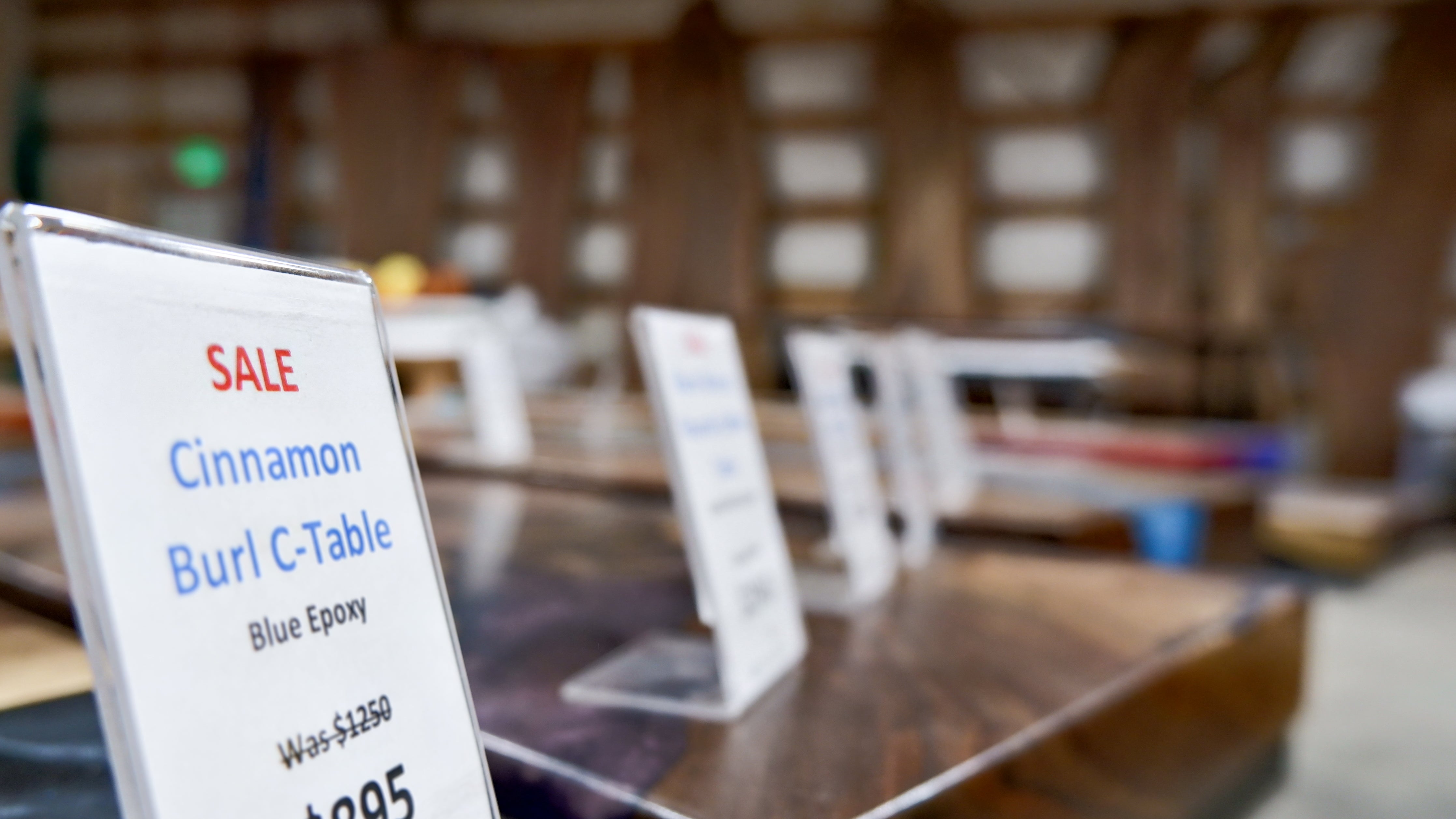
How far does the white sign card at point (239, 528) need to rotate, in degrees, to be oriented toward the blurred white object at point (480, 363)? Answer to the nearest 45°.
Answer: approximately 135° to its left

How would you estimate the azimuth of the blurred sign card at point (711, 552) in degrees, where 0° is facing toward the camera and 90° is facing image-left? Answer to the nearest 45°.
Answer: approximately 315°

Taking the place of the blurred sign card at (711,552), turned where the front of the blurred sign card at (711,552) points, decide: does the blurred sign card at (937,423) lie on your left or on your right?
on your left

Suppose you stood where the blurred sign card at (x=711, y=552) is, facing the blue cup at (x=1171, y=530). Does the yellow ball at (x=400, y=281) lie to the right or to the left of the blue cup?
left

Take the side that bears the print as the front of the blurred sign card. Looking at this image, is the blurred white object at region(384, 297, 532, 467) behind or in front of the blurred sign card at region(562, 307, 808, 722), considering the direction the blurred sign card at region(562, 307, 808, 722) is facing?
behind
